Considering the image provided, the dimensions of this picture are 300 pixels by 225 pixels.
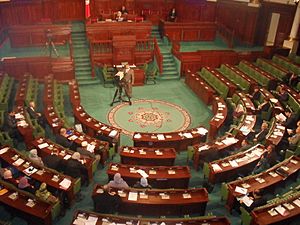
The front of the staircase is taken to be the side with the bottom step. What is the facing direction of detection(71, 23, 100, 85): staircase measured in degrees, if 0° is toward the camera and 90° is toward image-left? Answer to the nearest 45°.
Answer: approximately 0°

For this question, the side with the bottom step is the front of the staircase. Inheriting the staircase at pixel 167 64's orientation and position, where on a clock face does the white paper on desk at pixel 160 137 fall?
The white paper on desk is roughly at 12 o'clock from the staircase.

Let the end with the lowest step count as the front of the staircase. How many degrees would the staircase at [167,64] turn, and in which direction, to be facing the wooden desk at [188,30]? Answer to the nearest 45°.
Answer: approximately 135° to its left

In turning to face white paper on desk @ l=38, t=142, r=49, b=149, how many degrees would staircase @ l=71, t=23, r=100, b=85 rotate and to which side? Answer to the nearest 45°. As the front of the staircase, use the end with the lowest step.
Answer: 0° — it already faces it

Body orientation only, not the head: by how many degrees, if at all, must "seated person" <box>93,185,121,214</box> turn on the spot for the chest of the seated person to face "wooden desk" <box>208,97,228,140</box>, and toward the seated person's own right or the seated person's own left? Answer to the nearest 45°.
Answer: approximately 45° to the seated person's own right

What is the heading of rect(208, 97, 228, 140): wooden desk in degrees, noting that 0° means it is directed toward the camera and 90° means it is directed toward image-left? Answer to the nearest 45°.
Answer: approximately 90°

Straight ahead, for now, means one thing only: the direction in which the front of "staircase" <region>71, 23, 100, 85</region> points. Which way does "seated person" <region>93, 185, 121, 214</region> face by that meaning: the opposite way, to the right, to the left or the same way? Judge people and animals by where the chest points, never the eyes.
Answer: the opposite way

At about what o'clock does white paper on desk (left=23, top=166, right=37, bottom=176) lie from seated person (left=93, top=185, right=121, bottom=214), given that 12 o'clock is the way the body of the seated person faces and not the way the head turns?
The white paper on desk is roughly at 10 o'clock from the seated person.

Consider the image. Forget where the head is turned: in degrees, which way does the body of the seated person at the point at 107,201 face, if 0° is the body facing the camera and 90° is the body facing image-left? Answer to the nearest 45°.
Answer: approximately 180°

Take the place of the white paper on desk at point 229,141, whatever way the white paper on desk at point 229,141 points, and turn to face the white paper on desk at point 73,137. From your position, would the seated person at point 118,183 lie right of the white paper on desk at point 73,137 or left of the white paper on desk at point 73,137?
left

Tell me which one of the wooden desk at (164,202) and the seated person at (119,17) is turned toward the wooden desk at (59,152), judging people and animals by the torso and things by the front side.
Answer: the seated person

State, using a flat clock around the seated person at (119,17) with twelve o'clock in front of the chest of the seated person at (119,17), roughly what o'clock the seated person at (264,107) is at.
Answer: the seated person at (264,107) is roughly at 11 o'clock from the seated person at (119,17).

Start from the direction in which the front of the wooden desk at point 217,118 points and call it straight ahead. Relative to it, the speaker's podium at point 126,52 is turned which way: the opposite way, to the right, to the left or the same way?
to the left
